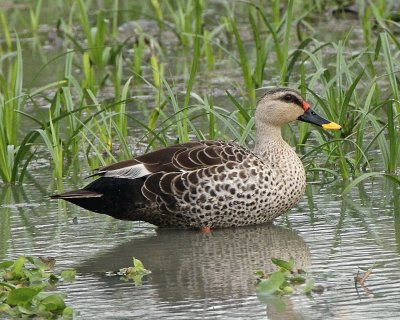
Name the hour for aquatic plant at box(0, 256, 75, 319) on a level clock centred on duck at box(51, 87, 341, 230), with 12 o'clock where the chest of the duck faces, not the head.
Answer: The aquatic plant is roughly at 4 o'clock from the duck.

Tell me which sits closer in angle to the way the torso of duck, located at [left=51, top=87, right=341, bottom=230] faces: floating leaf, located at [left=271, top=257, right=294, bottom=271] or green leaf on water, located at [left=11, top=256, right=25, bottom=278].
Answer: the floating leaf

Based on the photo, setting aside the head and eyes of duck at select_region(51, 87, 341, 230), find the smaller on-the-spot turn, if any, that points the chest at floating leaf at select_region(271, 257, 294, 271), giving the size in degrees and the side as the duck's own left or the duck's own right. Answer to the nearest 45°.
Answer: approximately 90° to the duck's own right

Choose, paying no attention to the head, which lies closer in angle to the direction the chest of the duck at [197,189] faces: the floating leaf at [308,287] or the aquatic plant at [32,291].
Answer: the floating leaf

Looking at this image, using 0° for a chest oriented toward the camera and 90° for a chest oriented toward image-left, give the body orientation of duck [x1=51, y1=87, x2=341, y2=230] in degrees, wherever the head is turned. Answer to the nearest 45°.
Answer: approximately 270°

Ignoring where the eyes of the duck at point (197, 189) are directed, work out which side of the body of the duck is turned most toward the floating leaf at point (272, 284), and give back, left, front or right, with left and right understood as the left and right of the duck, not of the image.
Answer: right

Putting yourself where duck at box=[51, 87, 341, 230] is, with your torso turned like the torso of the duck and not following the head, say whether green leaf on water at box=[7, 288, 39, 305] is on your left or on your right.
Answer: on your right

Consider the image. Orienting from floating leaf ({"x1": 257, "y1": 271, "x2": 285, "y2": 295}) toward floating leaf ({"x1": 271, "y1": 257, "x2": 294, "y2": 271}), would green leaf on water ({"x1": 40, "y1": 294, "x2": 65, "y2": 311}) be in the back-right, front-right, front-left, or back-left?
back-left

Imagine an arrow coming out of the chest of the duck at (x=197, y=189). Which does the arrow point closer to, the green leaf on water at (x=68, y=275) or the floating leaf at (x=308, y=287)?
the floating leaf

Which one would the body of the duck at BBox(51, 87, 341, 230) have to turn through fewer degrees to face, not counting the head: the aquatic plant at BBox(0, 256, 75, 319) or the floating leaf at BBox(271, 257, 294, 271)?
the floating leaf

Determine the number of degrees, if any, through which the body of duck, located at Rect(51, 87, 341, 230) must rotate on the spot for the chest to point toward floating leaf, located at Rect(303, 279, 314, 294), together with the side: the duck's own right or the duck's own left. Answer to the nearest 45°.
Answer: approximately 90° to the duck's own right

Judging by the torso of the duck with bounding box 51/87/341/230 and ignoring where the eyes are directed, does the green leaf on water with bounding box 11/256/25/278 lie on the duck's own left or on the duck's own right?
on the duck's own right
